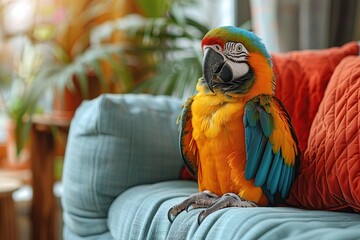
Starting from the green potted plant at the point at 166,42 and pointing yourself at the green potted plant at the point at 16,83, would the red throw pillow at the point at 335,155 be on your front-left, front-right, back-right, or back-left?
back-left

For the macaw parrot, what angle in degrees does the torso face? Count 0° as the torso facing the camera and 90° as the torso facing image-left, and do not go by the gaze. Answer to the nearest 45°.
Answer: approximately 45°

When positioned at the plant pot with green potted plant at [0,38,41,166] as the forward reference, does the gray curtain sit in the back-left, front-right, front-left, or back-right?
back-right

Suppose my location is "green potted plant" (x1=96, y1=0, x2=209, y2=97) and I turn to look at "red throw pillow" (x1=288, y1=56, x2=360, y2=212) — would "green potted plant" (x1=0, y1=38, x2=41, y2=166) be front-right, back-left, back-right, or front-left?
back-right

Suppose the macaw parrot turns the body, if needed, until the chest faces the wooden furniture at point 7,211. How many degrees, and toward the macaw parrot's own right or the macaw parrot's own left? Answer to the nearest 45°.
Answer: approximately 90° to the macaw parrot's own right

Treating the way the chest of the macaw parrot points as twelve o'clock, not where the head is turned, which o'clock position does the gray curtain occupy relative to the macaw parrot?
The gray curtain is roughly at 5 o'clock from the macaw parrot.

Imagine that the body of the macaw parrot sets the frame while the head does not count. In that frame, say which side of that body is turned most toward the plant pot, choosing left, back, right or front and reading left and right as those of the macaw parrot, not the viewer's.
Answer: right

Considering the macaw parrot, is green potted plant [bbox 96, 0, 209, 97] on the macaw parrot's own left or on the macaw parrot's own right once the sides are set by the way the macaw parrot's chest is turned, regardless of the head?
on the macaw parrot's own right

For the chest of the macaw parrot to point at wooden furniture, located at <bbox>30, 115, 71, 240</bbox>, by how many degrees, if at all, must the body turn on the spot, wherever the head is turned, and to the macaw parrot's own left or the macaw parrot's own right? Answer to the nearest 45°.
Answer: approximately 90° to the macaw parrot's own right
